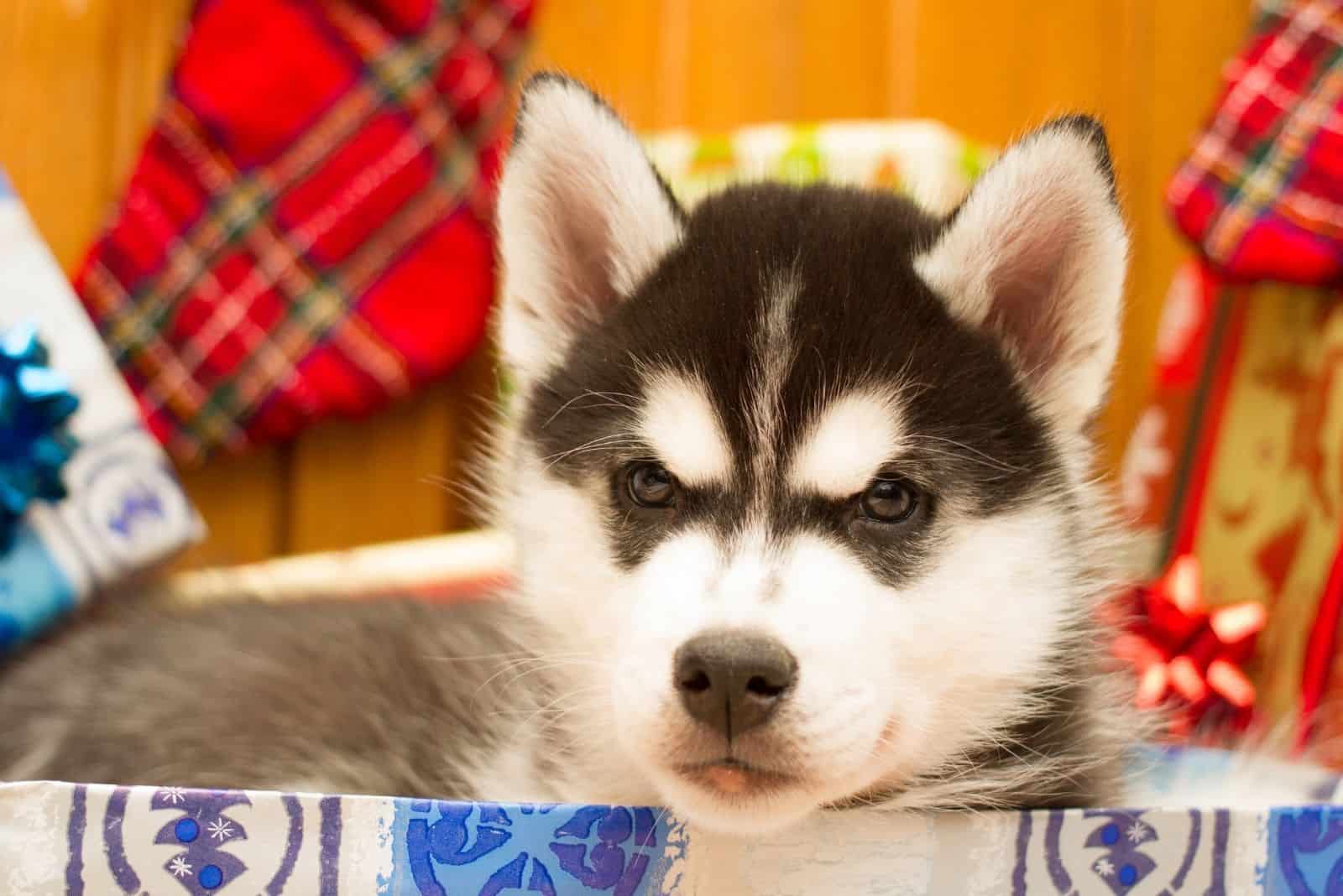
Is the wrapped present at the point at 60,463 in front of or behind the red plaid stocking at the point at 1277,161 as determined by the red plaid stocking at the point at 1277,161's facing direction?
in front

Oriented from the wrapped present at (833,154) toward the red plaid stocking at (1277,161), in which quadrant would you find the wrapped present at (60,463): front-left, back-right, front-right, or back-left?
back-right
